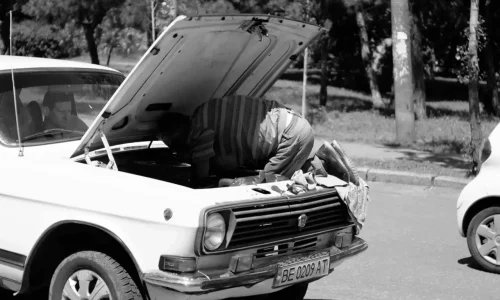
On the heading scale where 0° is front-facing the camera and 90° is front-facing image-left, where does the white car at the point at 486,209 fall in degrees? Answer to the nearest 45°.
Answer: approximately 270°

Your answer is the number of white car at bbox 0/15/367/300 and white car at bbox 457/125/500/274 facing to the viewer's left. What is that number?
0

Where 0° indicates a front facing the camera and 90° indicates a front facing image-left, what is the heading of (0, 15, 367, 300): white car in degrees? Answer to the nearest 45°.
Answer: approximately 315°

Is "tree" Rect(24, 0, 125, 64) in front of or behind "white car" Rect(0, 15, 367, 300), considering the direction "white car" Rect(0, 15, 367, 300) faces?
behind

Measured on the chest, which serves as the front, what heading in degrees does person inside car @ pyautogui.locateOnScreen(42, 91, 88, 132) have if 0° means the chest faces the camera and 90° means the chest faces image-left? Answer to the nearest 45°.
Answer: approximately 315°

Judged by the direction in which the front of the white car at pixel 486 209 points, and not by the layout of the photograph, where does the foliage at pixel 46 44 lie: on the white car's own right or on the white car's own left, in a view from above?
on the white car's own left

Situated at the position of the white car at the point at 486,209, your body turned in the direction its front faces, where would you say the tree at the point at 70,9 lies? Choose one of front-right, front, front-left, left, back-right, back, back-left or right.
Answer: back-left

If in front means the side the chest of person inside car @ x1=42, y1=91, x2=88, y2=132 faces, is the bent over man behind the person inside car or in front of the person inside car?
in front

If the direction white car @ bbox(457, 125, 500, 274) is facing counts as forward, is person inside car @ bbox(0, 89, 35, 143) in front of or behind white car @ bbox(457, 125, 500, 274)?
behind

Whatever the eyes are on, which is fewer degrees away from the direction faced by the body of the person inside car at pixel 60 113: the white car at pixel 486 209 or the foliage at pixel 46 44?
the white car

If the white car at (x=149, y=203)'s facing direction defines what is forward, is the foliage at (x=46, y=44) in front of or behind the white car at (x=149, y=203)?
behind
